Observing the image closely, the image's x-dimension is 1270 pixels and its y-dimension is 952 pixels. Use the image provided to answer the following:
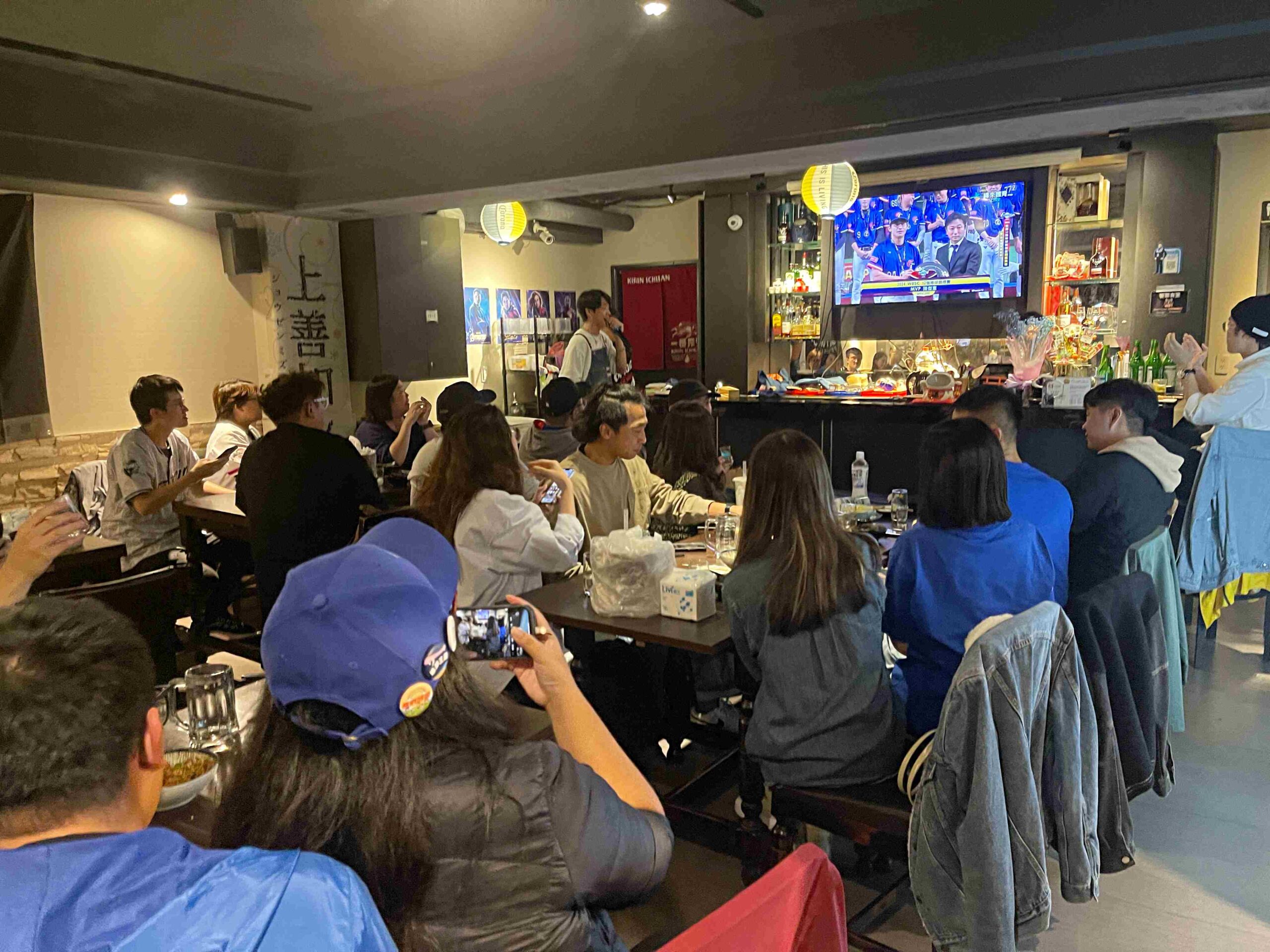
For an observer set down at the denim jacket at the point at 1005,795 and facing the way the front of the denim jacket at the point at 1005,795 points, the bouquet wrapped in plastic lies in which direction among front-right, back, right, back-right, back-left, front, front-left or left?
front-right

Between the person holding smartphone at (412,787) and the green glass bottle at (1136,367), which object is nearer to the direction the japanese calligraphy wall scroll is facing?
the person holding smartphone

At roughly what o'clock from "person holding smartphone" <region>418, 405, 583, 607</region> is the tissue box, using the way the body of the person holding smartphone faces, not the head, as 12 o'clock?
The tissue box is roughly at 3 o'clock from the person holding smartphone.

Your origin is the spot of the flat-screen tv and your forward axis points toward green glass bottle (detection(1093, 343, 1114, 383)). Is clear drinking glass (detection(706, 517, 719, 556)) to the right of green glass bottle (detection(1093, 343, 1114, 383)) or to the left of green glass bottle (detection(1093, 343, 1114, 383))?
right

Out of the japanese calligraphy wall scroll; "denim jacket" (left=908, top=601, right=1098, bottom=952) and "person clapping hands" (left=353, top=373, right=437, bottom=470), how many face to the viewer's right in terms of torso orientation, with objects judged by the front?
1

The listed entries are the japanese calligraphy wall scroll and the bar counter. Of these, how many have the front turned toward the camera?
2

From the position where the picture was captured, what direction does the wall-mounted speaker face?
facing the viewer and to the right of the viewer

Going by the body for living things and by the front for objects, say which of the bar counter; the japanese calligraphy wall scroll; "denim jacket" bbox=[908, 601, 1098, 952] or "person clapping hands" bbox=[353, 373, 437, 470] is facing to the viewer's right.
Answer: the person clapping hands

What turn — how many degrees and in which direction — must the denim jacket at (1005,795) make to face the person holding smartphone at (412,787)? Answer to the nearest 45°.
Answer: approximately 90° to its left

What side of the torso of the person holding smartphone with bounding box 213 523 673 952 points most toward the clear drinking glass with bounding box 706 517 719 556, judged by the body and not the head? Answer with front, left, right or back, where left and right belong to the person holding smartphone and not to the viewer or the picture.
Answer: front

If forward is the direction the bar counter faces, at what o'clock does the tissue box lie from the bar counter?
The tissue box is roughly at 12 o'clock from the bar counter.

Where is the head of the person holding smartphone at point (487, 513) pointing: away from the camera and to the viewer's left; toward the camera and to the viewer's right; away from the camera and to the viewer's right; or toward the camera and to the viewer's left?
away from the camera and to the viewer's right
